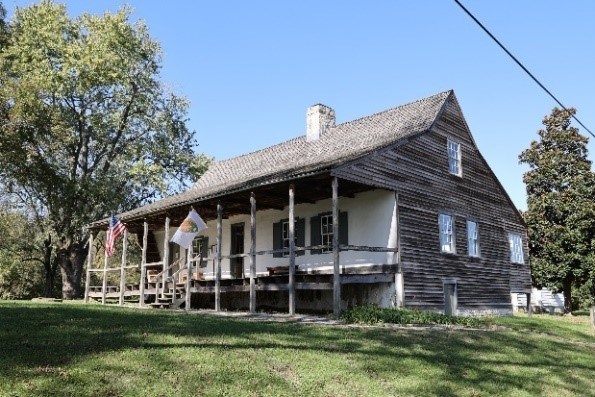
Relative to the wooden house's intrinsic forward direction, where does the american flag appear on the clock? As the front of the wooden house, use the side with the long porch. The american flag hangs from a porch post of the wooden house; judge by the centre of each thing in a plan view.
The american flag is roughly at 2 o'clock from the wooden house.

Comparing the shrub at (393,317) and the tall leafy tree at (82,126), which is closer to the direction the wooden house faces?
the shrub

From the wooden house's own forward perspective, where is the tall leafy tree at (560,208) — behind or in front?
behind

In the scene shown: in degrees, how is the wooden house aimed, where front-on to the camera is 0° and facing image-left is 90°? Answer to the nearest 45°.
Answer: approximately 45°

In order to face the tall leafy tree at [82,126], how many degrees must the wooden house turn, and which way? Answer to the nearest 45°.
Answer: approximately 90° to its right

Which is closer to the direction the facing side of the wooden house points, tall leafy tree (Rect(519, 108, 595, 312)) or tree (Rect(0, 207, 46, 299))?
the tree

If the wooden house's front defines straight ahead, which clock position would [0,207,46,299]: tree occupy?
The tree is roughly at 3 o'clock from the wooden house.
